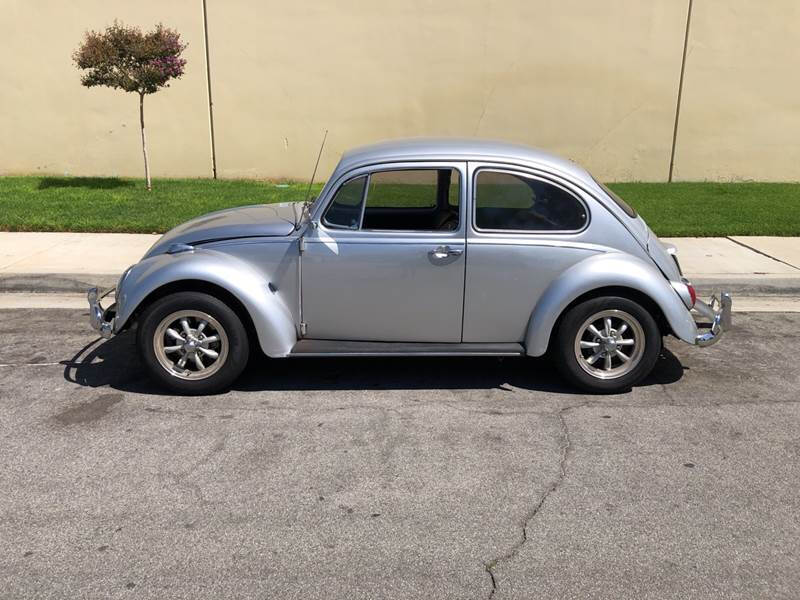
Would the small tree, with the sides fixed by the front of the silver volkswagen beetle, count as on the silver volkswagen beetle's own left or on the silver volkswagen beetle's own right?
on the silver volkswagen beetle's own right

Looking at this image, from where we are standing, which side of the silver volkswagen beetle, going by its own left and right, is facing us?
left
